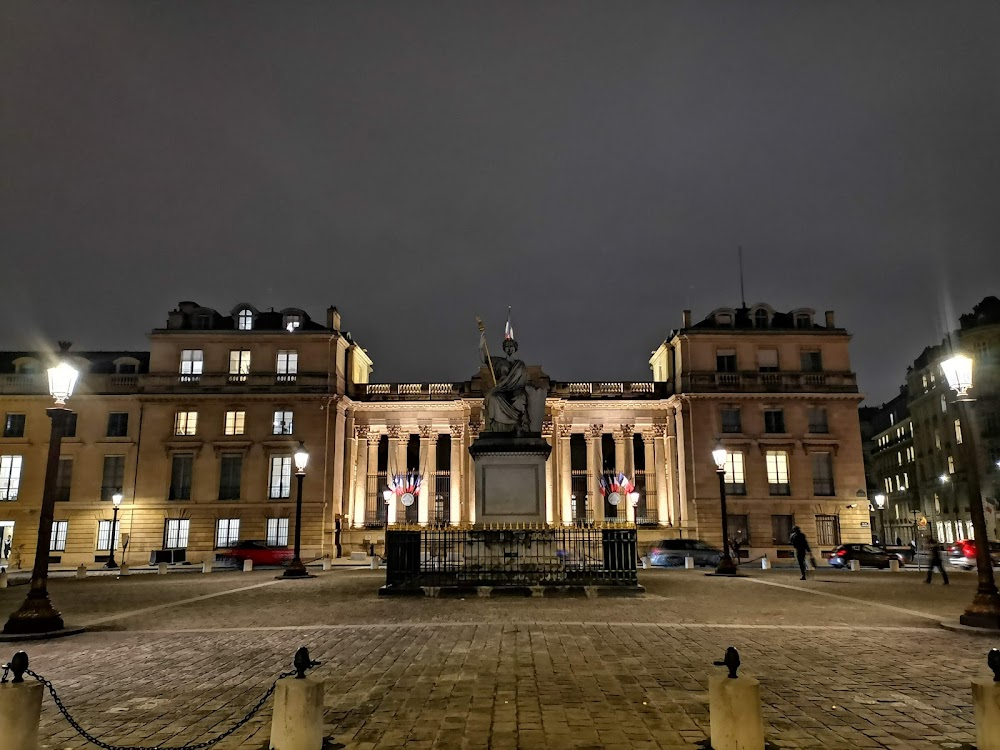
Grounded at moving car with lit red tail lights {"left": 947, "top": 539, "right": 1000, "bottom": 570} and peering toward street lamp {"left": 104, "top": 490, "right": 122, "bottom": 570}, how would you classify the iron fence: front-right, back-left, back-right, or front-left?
front-left

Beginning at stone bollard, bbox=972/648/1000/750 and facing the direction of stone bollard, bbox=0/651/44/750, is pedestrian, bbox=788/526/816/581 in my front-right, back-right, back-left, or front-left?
back-right

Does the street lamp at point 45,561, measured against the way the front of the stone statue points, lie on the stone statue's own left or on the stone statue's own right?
on the stone statue's own right

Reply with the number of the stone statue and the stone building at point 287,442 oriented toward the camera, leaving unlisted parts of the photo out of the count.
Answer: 2

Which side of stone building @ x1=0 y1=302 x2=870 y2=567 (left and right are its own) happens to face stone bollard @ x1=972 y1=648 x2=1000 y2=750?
front

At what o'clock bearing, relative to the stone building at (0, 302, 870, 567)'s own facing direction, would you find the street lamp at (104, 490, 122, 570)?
The street lamp is roughly at 2 o'clock from the stone building.

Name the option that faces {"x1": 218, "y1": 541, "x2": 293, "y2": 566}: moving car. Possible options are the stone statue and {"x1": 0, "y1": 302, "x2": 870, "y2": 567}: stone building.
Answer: the stone building

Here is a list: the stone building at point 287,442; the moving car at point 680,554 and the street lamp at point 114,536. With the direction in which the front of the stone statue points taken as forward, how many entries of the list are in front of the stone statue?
0

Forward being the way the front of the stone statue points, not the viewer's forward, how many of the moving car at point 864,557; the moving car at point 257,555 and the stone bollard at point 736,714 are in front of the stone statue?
1

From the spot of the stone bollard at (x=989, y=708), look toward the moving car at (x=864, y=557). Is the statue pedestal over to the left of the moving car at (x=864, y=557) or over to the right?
left

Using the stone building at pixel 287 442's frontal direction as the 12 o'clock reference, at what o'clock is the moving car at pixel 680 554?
The moving car is roughly at 10 o'clock from the stone building.

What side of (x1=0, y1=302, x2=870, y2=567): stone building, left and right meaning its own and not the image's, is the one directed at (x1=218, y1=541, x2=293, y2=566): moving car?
front

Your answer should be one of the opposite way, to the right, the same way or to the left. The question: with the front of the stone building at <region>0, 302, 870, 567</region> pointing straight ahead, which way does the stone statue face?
the same way

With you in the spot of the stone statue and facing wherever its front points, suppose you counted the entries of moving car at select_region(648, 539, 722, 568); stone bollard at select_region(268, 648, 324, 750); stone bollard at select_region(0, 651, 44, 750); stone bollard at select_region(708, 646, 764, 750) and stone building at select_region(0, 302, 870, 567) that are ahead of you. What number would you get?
3

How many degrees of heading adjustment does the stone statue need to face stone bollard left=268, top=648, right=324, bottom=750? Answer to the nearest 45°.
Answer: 0° — it already faces it

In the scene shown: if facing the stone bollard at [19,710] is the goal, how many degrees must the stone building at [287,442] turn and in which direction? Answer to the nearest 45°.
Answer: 0° — it already faces it

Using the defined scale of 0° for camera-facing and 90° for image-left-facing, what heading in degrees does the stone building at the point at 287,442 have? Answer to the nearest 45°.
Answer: approximately 0°

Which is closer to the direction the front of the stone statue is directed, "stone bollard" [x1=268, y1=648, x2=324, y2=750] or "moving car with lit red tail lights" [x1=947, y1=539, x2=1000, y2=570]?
the stone bollard

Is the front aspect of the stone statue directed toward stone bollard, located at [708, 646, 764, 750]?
yes

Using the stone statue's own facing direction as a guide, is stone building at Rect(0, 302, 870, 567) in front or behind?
behind

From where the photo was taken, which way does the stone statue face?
toward the camera
